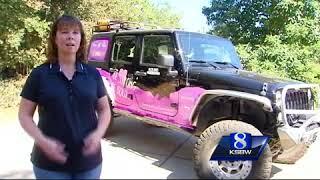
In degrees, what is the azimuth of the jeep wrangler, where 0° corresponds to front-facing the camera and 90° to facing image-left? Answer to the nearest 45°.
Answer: approximately 315°

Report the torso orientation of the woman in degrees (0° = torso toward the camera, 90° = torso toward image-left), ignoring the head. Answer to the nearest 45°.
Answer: approximately 0°

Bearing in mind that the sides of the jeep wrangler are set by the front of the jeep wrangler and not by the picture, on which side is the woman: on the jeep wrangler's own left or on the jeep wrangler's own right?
on the jeep wrangler's own right

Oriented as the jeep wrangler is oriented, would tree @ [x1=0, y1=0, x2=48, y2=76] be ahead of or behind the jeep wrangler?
behind

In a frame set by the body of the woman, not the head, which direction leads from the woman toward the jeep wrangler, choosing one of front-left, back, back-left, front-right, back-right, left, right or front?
back-left

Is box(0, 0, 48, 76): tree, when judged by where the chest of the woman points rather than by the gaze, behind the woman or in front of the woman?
behind

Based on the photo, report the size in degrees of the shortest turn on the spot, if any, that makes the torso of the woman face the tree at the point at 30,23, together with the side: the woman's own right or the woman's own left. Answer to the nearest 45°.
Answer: approximately 180°

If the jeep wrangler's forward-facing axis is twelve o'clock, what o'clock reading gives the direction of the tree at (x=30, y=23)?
The tree is roughly at 6 o'clock from the jeep wrangler.
